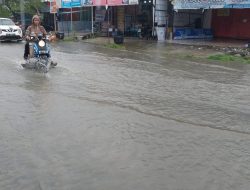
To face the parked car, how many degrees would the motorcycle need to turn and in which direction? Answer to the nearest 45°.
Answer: approximately 180°

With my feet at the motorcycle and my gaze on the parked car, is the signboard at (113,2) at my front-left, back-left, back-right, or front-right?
front-right

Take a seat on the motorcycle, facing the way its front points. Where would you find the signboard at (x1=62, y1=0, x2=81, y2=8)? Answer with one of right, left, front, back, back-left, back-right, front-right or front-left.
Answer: back

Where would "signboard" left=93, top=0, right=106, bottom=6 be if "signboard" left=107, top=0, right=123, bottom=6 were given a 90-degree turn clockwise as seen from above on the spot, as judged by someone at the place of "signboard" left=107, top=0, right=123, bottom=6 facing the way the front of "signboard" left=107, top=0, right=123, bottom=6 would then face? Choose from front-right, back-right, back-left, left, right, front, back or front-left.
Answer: front-right

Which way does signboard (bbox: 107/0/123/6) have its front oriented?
toward the camera

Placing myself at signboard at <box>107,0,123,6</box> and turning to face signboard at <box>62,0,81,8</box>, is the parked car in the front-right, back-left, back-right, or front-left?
front-left

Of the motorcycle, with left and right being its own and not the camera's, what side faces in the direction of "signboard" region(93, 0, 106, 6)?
back

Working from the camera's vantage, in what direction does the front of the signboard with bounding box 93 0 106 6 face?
facing the viewer

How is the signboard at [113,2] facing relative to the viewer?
toward the camera

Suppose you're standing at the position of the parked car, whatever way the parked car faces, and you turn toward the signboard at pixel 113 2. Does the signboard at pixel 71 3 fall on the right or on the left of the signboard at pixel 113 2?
left

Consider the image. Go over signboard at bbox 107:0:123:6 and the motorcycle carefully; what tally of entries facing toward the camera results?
2

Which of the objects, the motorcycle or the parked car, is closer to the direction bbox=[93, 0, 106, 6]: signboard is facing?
the motorcycle

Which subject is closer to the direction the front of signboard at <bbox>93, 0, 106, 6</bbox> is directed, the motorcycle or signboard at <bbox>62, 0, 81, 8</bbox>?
the motorcycle

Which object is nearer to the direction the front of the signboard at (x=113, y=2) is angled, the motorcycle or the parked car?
the motorcycle

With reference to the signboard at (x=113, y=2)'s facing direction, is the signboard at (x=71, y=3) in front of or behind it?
behind
